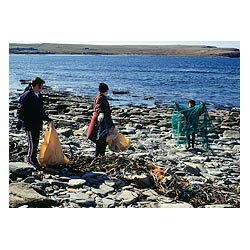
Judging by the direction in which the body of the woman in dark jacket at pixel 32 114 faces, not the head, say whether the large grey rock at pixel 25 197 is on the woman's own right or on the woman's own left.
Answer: on the woman's own right

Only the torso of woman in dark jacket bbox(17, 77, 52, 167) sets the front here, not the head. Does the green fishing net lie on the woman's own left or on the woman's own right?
on the woman's own left

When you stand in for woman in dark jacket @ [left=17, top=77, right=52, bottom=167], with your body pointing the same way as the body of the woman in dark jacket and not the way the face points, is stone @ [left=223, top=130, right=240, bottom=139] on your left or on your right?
on your left
